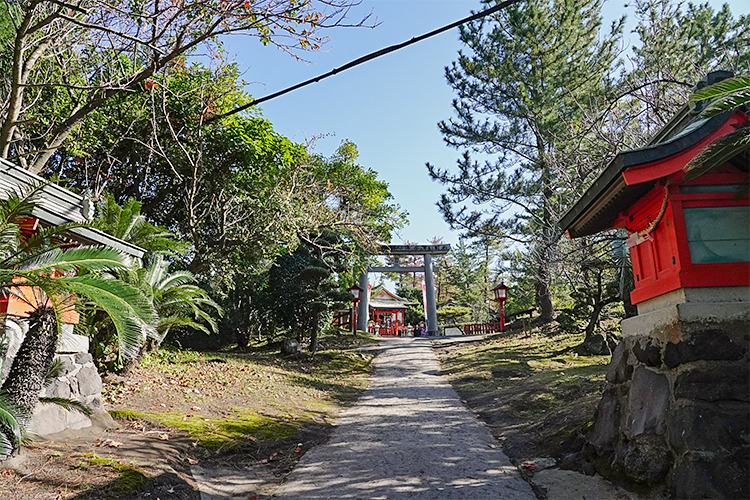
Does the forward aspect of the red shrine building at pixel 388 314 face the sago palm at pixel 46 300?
yes

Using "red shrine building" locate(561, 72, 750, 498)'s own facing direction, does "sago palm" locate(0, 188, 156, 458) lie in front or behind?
in front

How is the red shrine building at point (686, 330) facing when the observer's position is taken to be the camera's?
facing the viewer and to the left of the viewer

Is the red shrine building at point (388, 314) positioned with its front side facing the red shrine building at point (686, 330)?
yes

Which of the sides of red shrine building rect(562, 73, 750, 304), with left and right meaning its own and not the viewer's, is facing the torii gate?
right

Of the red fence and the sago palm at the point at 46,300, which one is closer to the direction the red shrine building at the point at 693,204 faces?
the sago palm

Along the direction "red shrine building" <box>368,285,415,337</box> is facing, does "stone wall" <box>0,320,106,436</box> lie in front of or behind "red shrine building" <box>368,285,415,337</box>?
in front

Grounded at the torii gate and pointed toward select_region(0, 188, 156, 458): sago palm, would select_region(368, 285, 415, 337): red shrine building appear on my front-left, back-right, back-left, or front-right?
back-right

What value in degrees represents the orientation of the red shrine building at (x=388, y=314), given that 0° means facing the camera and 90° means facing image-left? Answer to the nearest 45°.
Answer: approximately 0°

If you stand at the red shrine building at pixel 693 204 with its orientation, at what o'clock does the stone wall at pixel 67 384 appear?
The stone wall is roughly at 1 o'clock from the red shrine building.

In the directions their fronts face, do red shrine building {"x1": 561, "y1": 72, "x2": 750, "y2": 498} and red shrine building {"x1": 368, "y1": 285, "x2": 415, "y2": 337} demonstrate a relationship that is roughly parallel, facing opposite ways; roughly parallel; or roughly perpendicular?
roughly perpendicular

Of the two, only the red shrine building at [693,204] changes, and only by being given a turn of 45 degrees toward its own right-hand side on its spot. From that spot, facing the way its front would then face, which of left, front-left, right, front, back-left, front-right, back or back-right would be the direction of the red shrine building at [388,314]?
front-right

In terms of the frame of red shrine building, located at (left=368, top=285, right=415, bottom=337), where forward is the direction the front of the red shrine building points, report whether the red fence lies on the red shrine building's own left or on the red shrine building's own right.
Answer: on the red shrine building's own left

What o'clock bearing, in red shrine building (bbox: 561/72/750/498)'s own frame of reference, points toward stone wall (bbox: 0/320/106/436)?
The stone wall is roughly at 1 o'clock from the red shrine building.

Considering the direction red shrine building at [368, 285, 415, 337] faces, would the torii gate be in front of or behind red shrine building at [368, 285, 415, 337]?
in front
